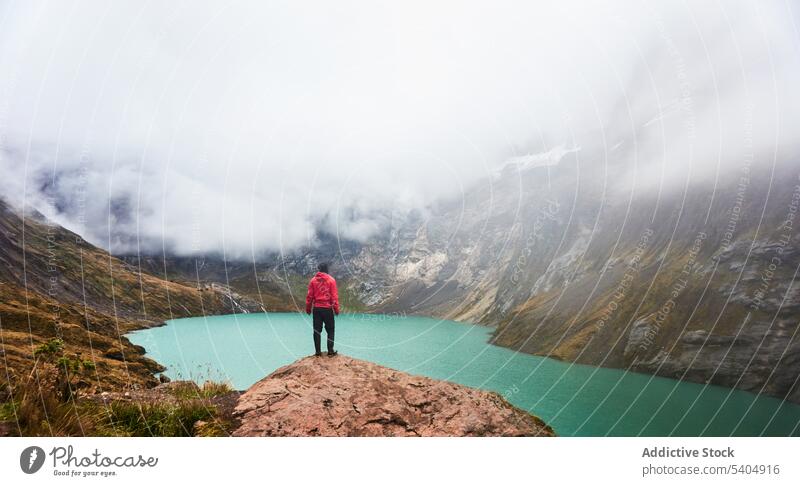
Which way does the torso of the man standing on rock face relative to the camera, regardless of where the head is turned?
away from the camera
